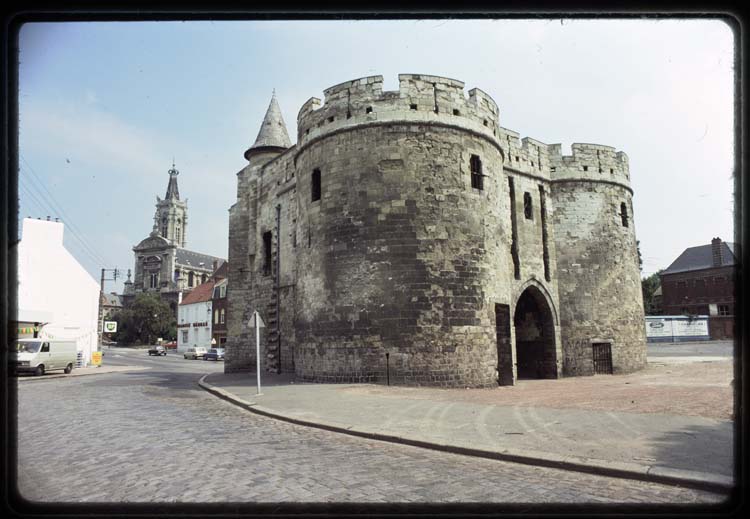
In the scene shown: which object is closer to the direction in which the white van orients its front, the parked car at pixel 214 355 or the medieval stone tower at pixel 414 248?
the medieval stone tower

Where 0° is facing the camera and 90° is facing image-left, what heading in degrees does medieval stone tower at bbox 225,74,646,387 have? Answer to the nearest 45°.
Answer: approximately 315°

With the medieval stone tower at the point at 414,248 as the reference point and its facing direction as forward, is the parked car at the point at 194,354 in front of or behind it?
behind

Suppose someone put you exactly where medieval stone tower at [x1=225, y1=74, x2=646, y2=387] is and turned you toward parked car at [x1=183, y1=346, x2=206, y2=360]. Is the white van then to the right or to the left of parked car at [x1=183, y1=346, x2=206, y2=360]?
left

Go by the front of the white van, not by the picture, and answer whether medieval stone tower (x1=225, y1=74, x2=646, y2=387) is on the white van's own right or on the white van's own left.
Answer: on the white van's own left

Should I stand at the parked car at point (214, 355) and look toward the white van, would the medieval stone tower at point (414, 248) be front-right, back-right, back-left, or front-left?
front-left

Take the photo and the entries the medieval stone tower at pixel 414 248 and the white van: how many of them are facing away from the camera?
0
